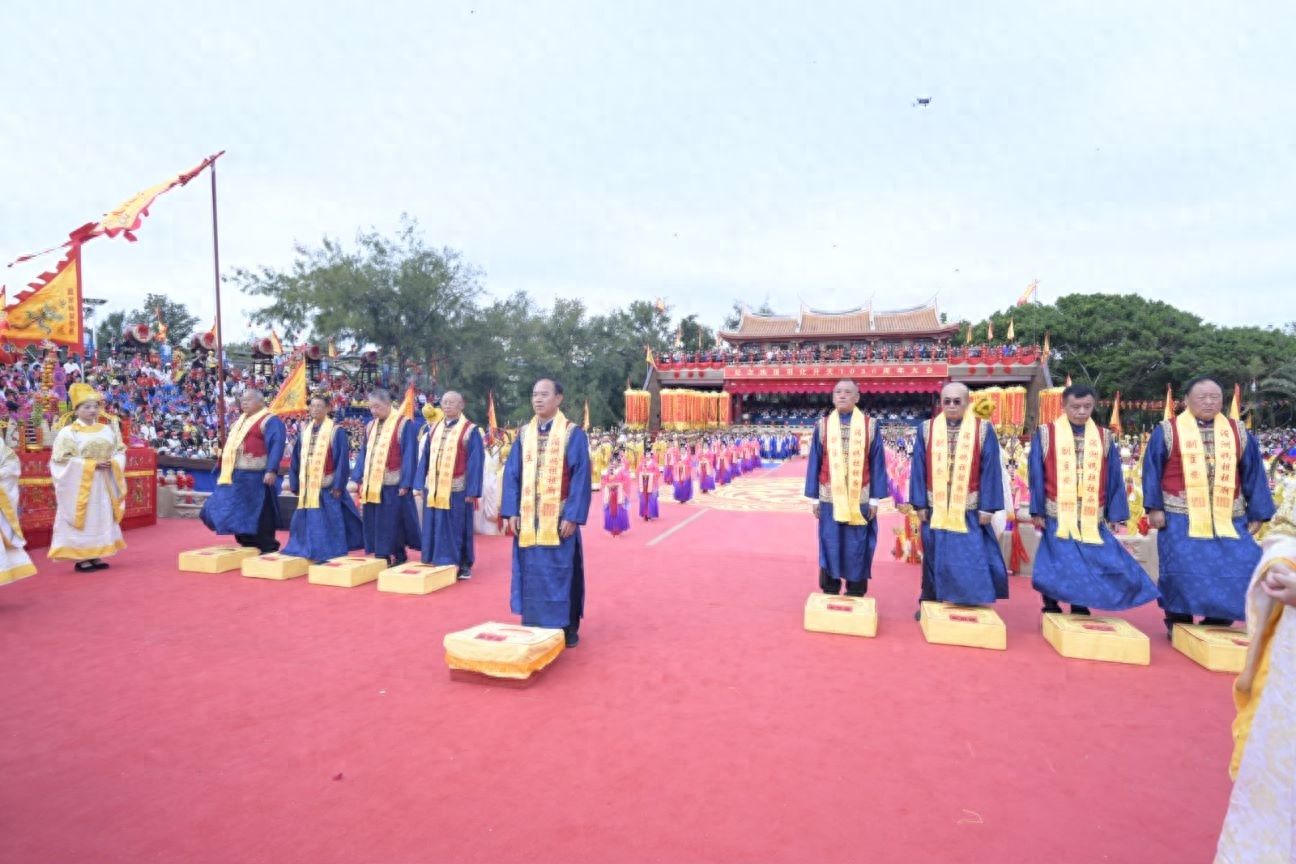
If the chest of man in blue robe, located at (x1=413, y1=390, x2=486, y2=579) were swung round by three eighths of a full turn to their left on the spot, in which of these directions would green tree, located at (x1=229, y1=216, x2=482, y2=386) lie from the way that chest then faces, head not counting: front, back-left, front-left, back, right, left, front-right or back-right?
left

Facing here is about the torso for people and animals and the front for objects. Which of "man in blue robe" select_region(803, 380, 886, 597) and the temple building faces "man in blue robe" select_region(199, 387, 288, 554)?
the temple building

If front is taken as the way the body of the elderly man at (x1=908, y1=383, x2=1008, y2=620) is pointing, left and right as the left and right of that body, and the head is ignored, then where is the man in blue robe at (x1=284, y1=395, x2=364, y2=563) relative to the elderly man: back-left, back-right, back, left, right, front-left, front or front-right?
right

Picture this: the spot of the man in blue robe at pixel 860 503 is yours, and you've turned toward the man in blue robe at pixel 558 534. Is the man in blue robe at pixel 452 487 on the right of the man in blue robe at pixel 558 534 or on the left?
right

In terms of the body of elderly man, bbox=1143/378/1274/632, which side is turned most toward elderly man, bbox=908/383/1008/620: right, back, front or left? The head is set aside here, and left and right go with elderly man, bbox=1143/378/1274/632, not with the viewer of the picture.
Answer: right

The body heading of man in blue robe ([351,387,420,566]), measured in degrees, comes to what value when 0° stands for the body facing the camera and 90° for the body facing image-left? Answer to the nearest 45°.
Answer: approximately 45°

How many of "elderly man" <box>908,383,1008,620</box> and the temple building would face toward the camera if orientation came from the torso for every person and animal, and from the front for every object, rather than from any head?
2

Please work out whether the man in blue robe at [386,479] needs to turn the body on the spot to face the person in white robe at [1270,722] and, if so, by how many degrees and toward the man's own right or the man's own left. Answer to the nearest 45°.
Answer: approximately 45° to the man's own left

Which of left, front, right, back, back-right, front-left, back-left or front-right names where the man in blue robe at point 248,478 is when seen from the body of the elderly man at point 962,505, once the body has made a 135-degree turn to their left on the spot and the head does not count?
back-left

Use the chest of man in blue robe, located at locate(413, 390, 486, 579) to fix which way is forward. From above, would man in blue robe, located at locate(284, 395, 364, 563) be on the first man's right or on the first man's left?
on the first man's right

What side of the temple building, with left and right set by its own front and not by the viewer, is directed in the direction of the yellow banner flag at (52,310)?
front

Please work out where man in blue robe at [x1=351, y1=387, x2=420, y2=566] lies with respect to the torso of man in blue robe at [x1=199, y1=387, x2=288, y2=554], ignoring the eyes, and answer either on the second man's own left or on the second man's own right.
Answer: on the second man's own left
